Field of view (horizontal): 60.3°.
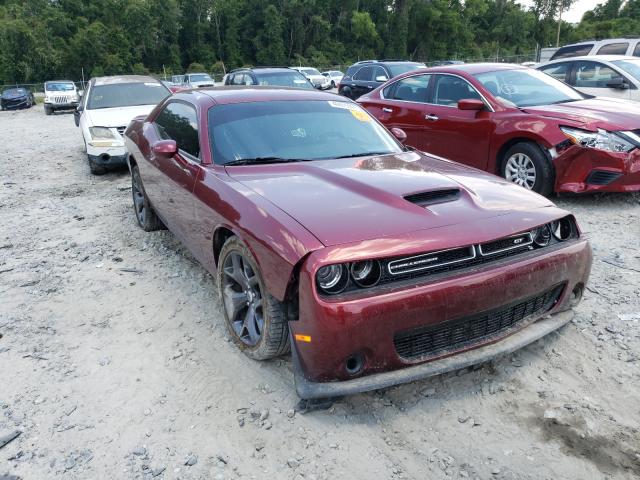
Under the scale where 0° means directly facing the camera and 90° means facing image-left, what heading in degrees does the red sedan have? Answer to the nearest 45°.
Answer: approximately 315°

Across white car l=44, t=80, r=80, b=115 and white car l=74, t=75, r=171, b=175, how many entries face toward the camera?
2

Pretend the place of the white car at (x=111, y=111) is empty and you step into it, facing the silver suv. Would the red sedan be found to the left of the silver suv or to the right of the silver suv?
right

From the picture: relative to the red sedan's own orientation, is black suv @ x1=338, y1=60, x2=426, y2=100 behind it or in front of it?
behind

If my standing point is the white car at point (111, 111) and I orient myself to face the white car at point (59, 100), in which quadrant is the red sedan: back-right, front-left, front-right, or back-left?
back-right

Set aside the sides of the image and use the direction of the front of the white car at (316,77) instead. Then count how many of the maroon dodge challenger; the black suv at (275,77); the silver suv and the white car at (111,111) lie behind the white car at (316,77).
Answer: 0

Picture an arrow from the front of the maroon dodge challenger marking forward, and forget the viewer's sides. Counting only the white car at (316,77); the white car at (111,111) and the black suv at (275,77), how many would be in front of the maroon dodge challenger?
0

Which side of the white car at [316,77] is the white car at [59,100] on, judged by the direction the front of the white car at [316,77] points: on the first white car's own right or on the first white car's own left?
on the first white car's own right

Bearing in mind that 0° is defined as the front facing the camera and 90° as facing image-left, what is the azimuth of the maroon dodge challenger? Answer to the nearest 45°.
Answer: approximately 315°

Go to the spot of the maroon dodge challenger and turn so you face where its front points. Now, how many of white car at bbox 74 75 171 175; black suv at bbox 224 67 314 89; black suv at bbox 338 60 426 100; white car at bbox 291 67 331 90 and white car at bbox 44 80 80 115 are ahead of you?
0

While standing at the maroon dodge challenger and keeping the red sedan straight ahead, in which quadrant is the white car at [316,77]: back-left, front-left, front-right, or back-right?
front-left

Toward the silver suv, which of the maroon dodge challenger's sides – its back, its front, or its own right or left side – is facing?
left

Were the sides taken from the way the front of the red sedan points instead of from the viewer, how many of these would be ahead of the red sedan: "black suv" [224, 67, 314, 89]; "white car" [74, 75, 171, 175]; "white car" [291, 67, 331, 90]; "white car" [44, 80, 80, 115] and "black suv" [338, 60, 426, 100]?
0

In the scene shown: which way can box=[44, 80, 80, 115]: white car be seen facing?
toward the camera

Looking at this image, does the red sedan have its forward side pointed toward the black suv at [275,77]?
no

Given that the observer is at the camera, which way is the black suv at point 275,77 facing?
facing the viewer and to the right of the viewer

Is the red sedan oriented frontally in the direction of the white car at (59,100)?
no

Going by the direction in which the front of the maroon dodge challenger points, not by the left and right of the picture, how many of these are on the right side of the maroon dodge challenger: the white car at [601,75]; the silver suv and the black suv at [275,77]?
0

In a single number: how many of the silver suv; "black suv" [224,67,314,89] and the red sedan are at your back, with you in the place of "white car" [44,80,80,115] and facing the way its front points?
0

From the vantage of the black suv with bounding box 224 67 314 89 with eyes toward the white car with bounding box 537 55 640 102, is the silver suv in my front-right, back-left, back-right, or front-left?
front-left

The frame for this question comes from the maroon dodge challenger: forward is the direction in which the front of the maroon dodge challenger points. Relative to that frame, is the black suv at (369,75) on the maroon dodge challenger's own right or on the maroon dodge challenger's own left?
on the maroon dodge challenger's own left
